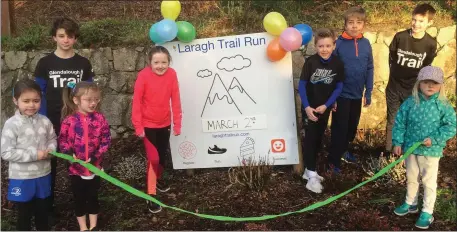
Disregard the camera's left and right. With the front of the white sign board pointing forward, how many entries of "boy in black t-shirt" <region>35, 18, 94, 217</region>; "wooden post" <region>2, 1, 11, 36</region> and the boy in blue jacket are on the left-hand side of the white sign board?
1

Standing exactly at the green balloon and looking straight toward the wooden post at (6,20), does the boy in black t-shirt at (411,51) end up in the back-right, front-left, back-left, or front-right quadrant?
back-right

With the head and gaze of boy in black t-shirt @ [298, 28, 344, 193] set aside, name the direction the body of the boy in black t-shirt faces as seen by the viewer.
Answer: toward the camera

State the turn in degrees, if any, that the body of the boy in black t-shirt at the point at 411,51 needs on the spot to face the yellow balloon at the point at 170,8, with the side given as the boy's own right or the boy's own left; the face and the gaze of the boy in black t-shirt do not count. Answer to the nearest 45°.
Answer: approximately 45° to the boy's own right

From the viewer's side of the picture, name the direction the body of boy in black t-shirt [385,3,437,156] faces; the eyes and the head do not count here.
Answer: toward the camera

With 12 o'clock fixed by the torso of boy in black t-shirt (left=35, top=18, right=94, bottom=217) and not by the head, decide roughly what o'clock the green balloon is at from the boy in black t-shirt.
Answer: The green balloon is roughly at 9 o'clock from the boy in black t-shirt.

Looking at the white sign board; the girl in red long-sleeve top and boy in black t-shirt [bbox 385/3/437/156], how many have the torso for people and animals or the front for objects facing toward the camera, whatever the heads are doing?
3

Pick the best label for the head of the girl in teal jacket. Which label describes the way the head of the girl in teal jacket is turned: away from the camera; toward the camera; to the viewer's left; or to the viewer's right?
toward the camera

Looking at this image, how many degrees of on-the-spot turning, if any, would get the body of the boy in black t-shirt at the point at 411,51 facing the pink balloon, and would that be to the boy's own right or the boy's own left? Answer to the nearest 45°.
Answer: approximately 45° to the boy's own right

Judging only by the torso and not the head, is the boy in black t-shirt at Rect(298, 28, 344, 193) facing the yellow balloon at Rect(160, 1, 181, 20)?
no

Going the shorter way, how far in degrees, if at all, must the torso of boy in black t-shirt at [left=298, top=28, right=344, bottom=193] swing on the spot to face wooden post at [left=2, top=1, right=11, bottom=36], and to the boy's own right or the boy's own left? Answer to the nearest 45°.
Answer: approximately 90° to the boy's own right

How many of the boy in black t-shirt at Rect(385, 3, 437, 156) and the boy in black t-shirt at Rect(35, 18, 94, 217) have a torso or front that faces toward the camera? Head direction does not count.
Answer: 2

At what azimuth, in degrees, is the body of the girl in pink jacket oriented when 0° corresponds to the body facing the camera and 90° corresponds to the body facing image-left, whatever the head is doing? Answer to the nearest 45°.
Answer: approximately 315°

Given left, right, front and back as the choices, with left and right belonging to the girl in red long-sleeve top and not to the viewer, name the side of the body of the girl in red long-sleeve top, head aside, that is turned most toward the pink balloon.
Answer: left

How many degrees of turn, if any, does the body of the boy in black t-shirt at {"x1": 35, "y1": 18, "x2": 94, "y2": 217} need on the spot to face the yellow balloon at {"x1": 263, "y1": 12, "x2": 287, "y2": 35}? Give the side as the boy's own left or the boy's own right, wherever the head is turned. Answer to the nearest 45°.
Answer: approximately 90° to the boy's own left

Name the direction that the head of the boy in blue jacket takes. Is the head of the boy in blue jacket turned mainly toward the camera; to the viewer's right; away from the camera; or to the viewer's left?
toward the camera

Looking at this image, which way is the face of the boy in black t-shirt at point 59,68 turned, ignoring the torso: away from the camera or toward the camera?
toward the camera

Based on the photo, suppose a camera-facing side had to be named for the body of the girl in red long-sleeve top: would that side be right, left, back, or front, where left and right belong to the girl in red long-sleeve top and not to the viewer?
front

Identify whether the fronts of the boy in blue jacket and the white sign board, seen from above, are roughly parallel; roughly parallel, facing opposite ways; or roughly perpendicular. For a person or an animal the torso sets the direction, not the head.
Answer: roughly parallel

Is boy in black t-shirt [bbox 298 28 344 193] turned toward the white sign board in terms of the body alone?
no
